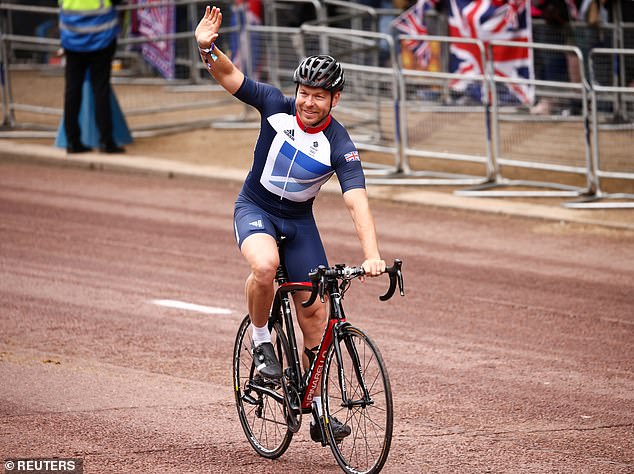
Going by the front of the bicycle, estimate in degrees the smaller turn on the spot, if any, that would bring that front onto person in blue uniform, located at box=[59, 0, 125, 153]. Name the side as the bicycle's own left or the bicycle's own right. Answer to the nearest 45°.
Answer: approximately 135° to the bicycle's own left

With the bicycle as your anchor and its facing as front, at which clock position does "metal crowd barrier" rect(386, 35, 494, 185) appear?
The metal crowd barrier is roughly at 8 o'clock from the bicycle.

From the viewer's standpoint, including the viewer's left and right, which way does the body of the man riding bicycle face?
facing the viewer and to the right of the viewer

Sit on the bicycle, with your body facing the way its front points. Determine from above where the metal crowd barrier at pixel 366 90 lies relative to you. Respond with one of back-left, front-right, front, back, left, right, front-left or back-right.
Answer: back-left

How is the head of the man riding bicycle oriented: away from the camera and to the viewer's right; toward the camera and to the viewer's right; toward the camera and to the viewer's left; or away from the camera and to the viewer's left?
toward the camera and to the viewer's left
